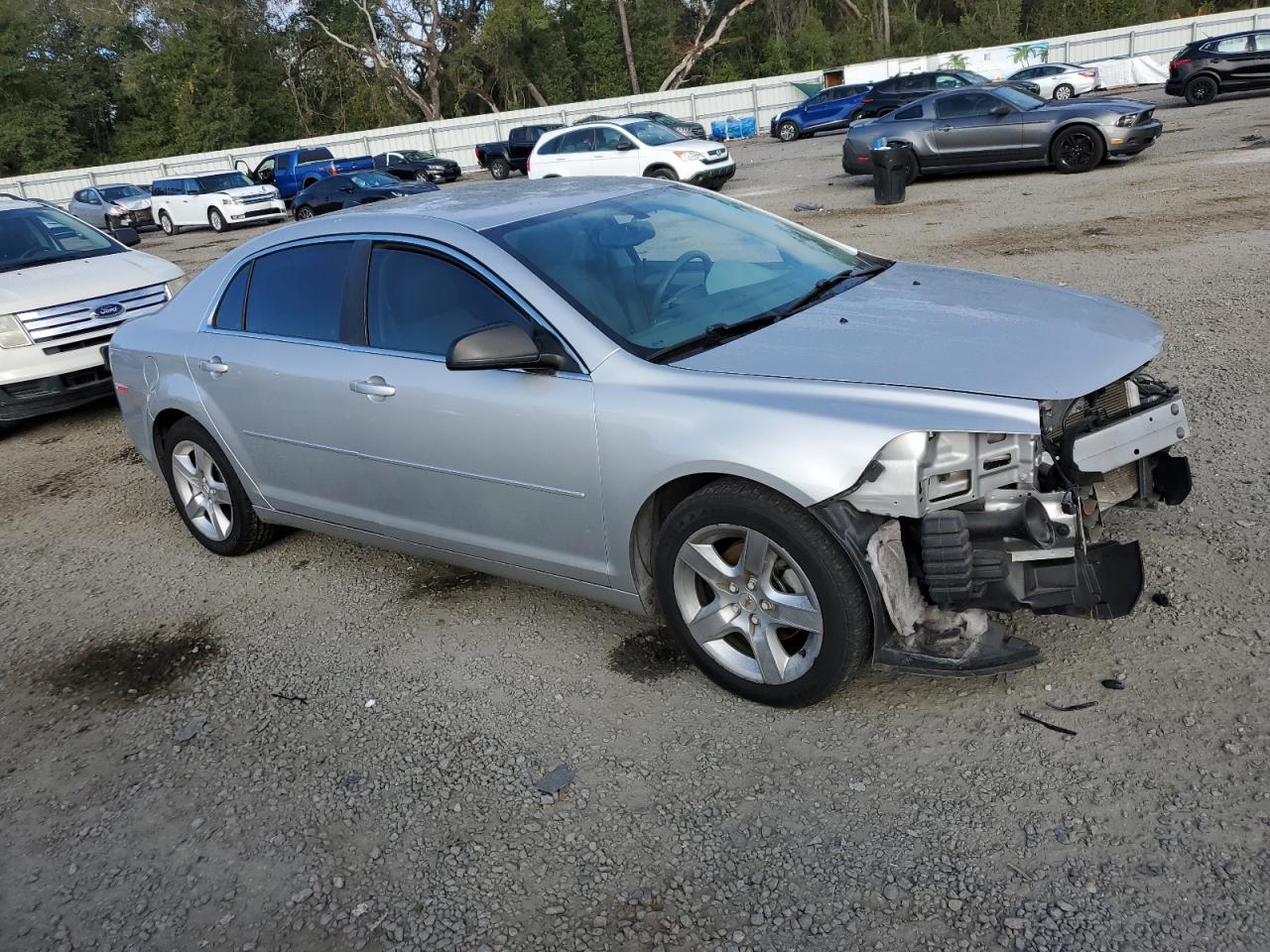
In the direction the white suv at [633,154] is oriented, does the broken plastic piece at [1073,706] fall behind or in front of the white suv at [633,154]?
in front

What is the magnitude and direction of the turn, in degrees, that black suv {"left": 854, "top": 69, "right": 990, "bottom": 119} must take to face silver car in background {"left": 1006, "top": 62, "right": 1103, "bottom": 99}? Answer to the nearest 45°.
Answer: approximately 45° to its left

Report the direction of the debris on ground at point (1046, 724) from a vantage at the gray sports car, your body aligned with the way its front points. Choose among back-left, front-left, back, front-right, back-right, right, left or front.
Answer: right

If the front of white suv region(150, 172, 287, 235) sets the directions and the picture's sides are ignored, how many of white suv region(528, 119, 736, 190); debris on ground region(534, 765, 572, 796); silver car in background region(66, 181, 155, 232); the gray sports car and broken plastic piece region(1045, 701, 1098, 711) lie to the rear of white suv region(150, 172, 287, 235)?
1

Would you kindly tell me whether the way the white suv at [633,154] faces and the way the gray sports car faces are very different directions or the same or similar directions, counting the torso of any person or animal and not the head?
same or similar directions

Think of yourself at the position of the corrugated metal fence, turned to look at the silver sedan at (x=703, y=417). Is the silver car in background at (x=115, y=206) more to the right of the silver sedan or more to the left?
right

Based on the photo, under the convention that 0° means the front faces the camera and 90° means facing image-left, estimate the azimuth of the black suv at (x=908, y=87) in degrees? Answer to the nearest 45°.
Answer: approximately 270°

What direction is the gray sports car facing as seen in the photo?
to the viewer's right

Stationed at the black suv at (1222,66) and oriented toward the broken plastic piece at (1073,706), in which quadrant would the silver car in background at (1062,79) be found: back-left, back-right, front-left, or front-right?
back-right

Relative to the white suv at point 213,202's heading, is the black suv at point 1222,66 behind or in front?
in front

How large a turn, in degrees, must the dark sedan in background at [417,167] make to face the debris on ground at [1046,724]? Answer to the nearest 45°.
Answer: approximately 45° to its right

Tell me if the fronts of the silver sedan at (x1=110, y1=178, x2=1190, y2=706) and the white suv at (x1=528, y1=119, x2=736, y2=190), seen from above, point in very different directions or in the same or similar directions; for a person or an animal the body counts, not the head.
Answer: same or similar directions

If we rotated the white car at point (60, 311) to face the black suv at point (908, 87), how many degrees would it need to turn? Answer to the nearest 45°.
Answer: approximately 90° to its left

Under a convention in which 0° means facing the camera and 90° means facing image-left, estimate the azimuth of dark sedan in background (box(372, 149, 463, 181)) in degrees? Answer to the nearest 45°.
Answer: approximately 315°
